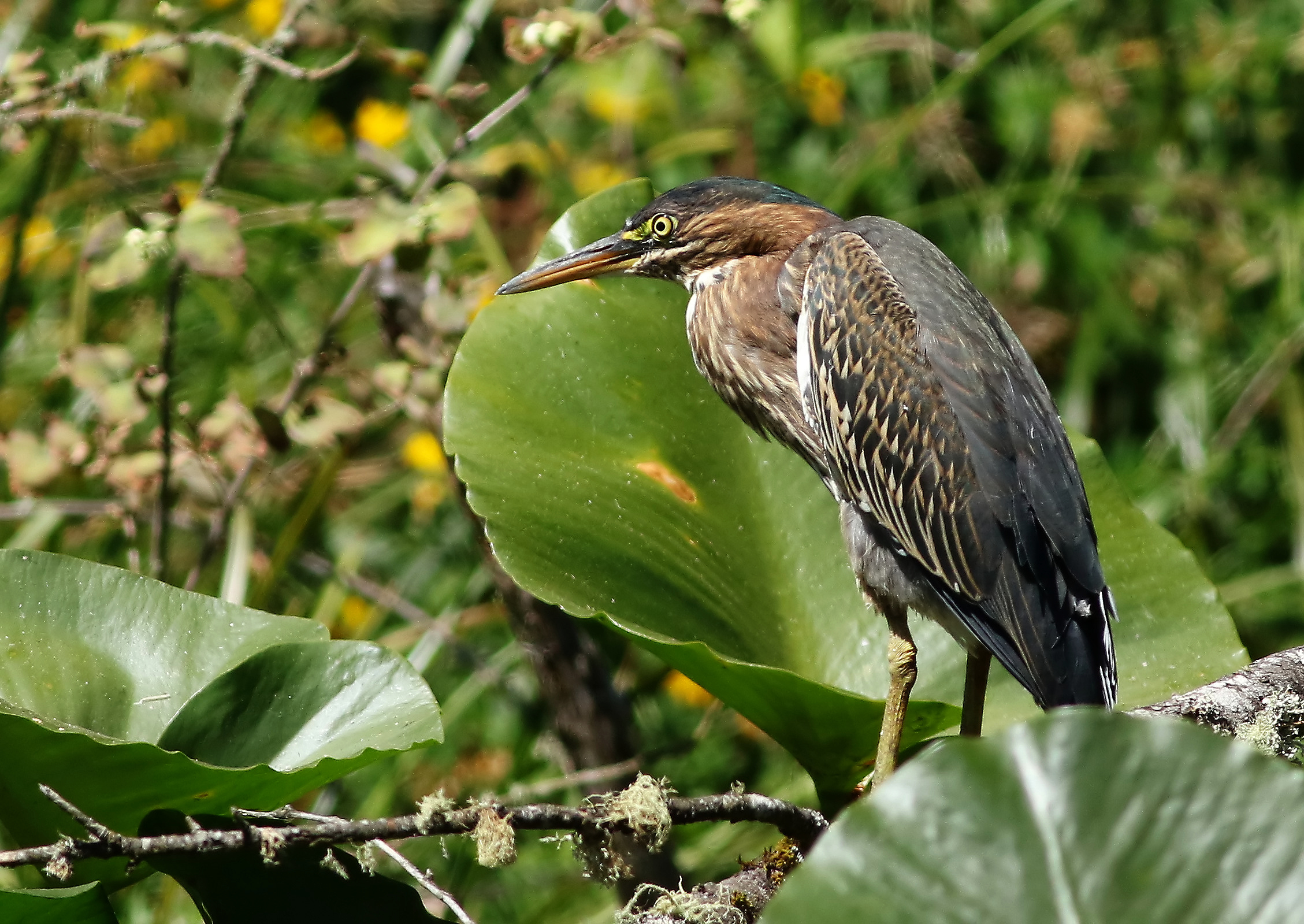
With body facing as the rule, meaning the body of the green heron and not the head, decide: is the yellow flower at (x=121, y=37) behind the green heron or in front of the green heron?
in front

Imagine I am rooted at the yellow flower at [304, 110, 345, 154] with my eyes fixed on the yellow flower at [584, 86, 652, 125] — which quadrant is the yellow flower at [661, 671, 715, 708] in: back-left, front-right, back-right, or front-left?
front-right

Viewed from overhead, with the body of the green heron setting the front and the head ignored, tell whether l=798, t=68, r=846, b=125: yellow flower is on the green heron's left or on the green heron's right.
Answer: on the green heron's right

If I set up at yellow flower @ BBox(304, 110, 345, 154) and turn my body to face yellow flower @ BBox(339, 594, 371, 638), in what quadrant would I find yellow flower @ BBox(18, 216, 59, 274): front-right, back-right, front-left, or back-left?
front-right

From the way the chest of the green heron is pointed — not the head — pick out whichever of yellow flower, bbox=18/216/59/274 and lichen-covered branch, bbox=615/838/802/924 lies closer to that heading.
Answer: the yellow flower

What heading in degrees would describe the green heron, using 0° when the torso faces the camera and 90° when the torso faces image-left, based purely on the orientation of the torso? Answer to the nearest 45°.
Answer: approximately 90°

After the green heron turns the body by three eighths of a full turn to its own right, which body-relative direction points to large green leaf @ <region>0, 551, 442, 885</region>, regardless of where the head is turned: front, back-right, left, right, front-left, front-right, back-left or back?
back

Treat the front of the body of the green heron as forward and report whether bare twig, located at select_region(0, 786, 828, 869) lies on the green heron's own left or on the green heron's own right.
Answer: on the green heron's own left

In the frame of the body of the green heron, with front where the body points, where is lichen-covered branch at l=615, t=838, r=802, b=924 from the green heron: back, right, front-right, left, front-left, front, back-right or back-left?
left

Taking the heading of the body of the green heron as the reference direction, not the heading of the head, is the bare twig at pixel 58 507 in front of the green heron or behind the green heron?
in front

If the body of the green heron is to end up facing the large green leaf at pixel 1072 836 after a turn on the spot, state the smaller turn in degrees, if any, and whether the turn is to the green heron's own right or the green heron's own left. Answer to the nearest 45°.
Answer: approximately 90° to the green heron's own left
